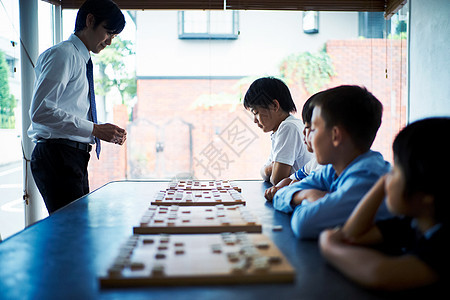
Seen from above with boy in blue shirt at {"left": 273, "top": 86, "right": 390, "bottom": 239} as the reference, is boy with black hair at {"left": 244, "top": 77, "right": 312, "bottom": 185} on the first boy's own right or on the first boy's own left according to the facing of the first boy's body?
on the first boy's own right

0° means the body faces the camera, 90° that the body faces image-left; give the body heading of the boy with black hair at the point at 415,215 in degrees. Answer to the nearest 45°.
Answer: approximately 90°

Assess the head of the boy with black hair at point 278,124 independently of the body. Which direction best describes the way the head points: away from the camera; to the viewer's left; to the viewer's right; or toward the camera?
to the viewer's left

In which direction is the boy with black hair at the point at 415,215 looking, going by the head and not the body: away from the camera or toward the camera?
away from the camera

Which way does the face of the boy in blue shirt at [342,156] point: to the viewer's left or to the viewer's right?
to the viewer's left

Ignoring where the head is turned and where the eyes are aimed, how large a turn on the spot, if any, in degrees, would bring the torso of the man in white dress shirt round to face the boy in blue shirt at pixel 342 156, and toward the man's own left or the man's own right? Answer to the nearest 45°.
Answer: approximately 45° to the man's own right

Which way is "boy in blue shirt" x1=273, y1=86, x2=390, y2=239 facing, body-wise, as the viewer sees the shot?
to the viewer's left

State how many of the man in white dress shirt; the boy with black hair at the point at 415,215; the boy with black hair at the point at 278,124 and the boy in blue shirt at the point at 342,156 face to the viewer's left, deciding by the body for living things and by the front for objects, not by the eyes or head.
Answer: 3

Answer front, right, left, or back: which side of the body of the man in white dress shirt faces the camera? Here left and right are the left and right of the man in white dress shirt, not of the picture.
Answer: right
